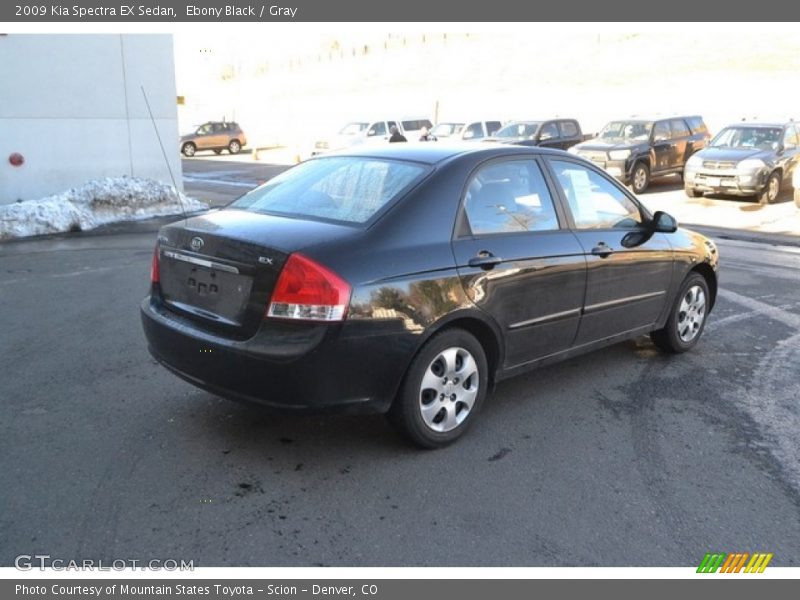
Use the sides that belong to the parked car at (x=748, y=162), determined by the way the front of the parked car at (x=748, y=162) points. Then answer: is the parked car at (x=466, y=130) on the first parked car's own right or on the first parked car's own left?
on the first parked car's own right

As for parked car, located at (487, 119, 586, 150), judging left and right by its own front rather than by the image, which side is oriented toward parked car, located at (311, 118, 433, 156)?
right

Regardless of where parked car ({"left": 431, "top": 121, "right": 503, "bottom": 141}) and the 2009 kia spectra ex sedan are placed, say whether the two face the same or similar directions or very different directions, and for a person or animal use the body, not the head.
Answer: very different directions

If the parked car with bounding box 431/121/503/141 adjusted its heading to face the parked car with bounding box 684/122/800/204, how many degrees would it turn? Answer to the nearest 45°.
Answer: approximately 90° to its left

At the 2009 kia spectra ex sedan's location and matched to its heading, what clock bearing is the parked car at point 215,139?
The parked car is roughly at 10 o'clock from the 2009 kia spectra ex sedan.

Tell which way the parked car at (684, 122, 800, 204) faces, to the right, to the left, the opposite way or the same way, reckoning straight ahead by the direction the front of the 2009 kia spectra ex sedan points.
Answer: the opposite way

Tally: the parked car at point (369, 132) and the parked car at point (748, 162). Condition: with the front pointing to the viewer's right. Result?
0

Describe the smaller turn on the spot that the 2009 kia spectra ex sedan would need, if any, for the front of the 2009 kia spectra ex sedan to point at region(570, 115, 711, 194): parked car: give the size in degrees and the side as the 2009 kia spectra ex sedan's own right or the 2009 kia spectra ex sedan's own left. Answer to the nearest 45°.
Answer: approximately 45° to the 2009 kia spectra ex sedan's own left

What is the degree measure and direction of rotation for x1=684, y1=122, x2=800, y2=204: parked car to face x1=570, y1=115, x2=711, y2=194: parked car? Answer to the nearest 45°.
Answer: approximately 90° to its right

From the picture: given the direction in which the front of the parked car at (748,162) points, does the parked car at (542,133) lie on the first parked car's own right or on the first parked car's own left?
on the first parked car's own right
